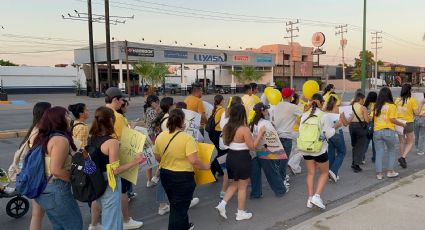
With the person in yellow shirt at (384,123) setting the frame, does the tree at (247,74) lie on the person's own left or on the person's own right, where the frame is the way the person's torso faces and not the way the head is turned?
on the person's own left

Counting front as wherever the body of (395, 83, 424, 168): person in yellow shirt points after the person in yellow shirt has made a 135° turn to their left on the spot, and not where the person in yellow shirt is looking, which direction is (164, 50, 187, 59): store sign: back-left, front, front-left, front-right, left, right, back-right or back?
front-right

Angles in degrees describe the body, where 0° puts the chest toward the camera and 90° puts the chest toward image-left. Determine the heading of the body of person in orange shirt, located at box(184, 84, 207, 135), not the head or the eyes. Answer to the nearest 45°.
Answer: approximately 225°

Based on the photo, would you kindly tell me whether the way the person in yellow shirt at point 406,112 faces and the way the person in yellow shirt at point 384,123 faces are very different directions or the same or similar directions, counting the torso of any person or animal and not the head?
same or similar directions

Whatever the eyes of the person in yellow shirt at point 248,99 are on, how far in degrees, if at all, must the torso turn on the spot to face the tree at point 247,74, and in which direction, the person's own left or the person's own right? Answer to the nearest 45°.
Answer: approximately 45° to the person's own left

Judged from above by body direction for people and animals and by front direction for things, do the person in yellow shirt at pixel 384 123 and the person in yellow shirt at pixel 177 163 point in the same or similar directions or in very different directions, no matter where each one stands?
same or similar directions

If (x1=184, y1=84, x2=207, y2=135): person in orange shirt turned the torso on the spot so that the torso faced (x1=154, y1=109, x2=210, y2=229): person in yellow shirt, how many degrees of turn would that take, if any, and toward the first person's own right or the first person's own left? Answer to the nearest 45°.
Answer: approximately 135° to the first person's own right

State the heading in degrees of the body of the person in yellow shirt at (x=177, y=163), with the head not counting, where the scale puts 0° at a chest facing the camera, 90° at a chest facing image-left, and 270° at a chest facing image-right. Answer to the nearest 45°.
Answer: approximately 225°

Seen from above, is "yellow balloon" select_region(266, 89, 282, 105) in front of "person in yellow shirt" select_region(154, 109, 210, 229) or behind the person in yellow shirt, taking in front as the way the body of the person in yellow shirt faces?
in front

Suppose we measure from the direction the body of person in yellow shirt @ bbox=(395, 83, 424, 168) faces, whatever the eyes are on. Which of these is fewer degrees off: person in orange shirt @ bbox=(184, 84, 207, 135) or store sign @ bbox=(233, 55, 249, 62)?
the store sign

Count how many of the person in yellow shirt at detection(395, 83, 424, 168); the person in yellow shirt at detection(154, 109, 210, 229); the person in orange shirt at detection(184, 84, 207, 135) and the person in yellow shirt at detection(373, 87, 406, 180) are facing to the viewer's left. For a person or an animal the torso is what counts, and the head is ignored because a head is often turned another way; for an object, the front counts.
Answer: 0

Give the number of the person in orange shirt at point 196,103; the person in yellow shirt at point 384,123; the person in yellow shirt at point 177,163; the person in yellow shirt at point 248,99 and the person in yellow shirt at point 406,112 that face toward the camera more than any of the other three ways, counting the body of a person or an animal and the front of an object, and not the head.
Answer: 0

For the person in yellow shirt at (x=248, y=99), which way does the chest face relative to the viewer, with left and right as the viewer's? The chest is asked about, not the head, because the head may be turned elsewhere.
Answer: facing away from the viewer and to the right of the viewer

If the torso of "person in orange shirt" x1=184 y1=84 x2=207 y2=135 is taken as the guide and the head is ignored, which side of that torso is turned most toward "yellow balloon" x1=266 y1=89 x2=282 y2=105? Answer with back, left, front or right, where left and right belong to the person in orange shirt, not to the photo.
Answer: right

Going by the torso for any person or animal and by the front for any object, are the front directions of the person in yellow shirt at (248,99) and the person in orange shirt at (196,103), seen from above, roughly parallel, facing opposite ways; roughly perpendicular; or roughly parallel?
roughly parallel

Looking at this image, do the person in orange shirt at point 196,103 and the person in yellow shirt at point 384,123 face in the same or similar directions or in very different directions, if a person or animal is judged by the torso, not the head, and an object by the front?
same or similar directions
